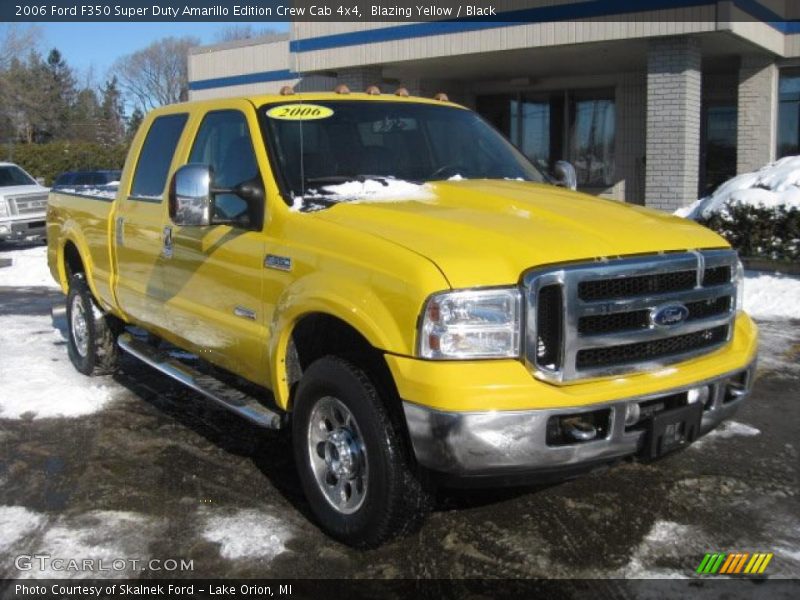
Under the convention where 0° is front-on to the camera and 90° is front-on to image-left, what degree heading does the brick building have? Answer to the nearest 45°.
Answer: approximately 45°

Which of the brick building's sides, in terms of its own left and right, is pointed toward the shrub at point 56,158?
right

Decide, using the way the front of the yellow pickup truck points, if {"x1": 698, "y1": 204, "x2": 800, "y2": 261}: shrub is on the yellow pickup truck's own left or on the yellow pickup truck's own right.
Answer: on the yellow pickup truck's own left

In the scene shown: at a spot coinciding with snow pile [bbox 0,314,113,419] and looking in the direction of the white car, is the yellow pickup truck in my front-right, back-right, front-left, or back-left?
back-right

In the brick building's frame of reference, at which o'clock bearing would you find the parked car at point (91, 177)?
The parked car is roughly at 2 o'clock from the brick building.

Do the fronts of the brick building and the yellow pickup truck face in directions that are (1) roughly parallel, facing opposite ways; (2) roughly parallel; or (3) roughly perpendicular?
roughly perpendicular

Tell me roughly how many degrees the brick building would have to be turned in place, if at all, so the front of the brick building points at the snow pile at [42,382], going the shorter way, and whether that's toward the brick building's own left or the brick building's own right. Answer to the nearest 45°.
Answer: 0° — it already faces it

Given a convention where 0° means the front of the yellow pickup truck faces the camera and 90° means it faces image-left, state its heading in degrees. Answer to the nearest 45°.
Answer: approximately 315°

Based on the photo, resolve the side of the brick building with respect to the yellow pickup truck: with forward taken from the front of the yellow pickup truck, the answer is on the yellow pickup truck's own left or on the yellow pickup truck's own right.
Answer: on the yellow pickup truck's own left

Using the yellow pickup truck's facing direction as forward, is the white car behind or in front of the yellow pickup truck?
behind
